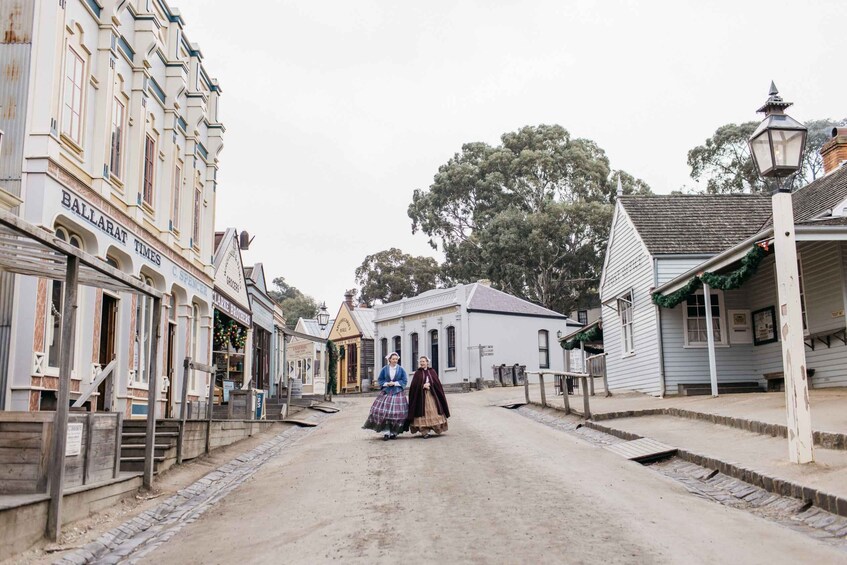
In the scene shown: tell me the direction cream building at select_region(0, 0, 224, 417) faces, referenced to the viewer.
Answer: facing the viewer and to the right of the viewer

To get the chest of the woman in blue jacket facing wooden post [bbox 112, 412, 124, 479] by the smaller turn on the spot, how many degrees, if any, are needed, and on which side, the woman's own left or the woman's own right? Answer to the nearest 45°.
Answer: approximately 45° to the woman's own right

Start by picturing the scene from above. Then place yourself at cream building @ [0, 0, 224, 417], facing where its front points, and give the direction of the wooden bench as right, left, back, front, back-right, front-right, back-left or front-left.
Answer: front-left

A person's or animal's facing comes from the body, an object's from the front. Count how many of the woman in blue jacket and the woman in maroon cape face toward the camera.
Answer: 2

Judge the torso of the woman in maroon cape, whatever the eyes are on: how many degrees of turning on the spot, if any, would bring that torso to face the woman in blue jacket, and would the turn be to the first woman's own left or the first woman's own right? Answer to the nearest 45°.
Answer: approximately 90° to the first woman's own right

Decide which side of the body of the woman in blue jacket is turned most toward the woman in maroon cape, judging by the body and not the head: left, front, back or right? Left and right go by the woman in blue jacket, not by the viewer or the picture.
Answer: left
